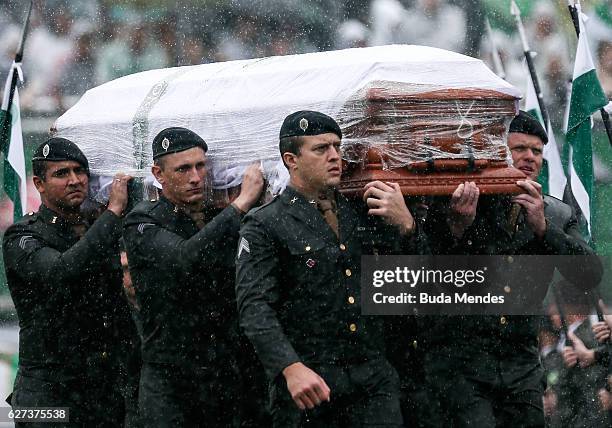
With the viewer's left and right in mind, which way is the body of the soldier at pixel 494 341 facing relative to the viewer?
facing the viewer

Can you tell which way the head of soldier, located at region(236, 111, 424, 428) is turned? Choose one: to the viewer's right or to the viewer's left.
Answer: to the viewer's right

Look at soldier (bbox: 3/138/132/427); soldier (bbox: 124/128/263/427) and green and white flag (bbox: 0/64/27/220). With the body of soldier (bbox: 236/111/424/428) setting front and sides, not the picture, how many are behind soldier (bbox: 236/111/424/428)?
3

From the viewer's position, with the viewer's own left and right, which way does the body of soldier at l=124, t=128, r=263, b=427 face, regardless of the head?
facing the viewer and to the right of the viewer

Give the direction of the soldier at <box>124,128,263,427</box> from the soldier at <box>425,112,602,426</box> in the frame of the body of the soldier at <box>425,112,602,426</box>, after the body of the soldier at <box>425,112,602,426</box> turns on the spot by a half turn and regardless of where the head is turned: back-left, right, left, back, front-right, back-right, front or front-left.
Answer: left

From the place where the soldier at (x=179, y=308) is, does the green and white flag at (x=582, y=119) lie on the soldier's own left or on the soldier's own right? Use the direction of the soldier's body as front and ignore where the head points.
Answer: on the soldier's own left

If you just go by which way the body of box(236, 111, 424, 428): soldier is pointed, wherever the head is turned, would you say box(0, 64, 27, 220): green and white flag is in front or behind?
behind

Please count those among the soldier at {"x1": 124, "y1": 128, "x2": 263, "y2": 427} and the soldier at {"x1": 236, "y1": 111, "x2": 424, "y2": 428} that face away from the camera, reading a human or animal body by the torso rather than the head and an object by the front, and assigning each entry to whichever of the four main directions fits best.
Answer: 0

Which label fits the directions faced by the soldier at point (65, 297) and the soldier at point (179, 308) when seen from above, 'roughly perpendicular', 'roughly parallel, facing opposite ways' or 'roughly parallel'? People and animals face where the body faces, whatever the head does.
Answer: roughly parallel

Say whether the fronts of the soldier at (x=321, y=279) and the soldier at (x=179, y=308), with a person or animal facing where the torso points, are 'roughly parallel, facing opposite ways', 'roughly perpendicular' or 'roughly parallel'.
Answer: roughly parallel

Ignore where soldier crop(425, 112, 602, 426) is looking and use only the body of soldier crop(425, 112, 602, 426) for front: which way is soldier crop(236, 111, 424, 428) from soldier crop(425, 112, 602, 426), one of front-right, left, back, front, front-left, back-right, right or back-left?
front-right
